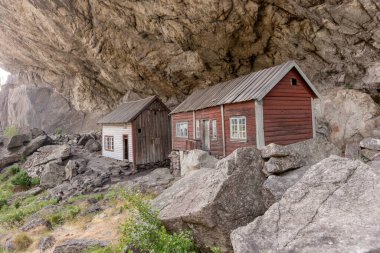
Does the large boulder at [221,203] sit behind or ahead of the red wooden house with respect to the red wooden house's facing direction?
ahead

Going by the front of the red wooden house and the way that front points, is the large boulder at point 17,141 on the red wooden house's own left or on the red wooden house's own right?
on the red wooden house's own right

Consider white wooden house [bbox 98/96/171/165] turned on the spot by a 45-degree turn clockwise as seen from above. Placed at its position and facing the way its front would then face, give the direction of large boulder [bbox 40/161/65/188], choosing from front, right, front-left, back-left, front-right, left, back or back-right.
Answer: front

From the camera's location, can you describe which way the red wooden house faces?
facing the viewer and to the left of the viewer

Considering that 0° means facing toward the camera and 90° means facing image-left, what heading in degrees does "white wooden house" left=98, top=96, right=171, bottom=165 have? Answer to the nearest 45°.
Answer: approximately 45°

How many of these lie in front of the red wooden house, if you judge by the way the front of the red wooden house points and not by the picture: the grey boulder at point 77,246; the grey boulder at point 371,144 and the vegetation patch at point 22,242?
2

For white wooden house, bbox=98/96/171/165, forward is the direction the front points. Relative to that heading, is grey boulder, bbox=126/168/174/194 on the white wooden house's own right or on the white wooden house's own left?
on the white wooden house's own left

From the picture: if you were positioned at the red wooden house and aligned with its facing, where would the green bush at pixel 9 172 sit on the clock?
The green bush is roughly at 2 o'clock from the red wooden house.

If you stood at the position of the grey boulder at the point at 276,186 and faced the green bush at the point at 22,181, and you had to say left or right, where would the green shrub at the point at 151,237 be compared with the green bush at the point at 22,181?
left

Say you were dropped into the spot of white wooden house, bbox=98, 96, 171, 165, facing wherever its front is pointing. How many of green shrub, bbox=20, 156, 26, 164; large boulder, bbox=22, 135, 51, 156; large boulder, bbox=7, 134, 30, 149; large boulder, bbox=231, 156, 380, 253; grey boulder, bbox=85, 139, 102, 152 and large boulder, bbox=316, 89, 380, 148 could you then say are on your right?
4

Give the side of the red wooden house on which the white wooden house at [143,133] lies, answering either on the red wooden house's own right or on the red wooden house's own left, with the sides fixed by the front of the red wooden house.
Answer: on the red wooden house's own right

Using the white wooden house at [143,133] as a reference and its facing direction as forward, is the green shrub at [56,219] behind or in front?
in front

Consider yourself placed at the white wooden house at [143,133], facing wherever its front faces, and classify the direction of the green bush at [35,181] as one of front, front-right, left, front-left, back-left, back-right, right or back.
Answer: front-right

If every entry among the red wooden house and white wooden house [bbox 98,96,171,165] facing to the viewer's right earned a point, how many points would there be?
0

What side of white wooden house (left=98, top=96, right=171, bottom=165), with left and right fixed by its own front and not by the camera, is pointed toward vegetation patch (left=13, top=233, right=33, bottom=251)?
front

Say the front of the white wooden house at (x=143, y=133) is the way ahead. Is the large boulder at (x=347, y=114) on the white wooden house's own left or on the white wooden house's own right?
on the white wooden house's own left
